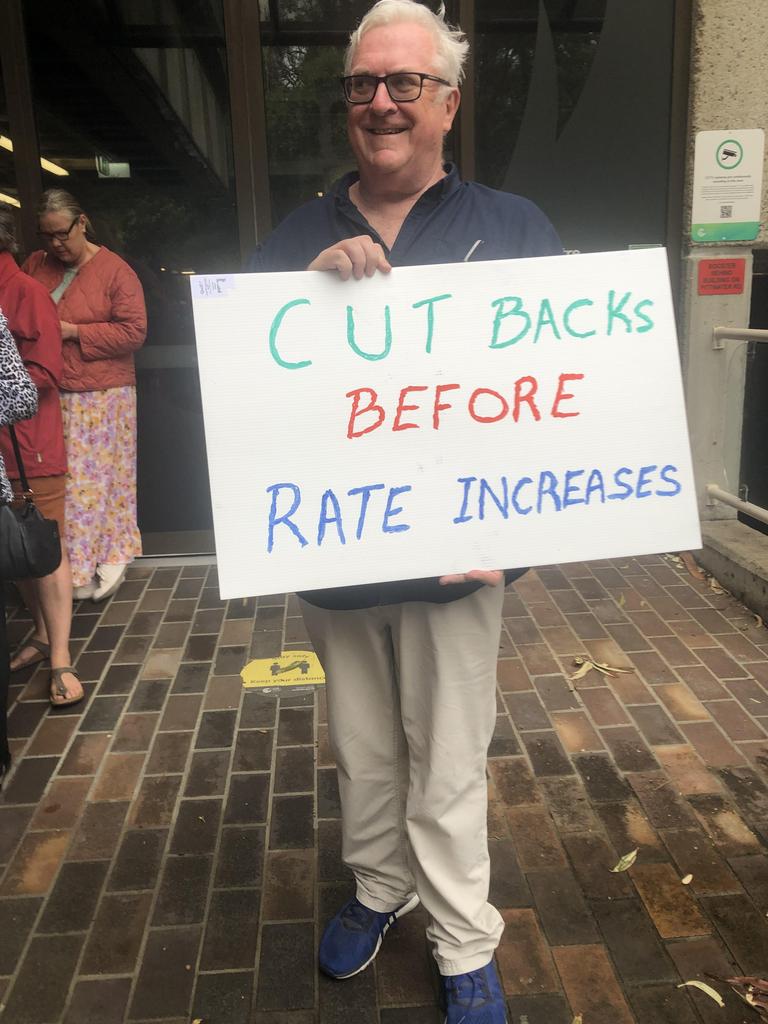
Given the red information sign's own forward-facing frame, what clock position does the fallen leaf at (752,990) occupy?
The fallen leaf is roughly at 12 o'clock from the red information sign.

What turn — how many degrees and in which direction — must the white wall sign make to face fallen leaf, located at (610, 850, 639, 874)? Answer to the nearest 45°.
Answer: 0° — it already faces it

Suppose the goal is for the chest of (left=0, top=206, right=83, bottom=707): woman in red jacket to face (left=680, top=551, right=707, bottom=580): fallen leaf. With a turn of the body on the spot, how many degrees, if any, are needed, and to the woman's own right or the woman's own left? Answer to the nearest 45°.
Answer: approximately 135° to the woman's own left

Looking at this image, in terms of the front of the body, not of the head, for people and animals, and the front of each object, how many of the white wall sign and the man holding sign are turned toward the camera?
2

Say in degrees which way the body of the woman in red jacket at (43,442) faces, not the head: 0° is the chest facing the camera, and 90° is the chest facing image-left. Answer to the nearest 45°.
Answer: approximately 45°

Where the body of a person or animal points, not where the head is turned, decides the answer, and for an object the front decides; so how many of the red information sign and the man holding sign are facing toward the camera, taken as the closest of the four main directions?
2
